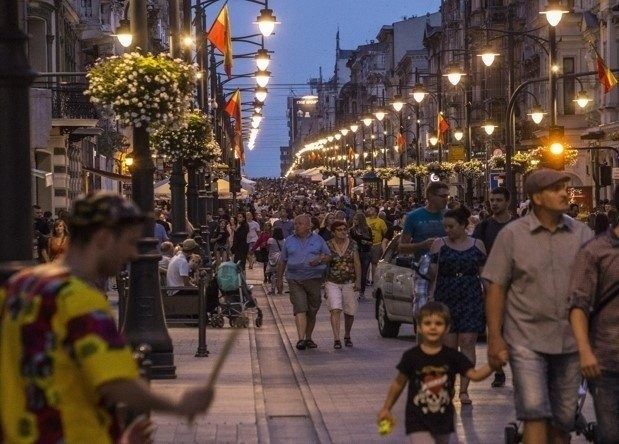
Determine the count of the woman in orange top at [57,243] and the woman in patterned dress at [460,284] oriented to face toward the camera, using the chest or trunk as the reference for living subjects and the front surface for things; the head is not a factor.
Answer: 2

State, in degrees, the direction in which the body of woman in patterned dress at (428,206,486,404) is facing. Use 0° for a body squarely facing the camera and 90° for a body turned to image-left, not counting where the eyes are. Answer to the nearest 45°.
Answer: approximately 0°

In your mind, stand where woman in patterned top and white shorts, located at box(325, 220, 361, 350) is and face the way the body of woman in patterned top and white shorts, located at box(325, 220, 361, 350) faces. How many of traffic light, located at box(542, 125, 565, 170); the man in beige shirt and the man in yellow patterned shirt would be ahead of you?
2
